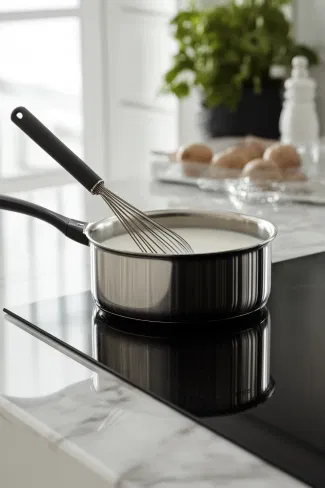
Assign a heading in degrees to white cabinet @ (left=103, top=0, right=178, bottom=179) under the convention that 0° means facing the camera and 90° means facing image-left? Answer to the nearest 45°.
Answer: approximately 0°
